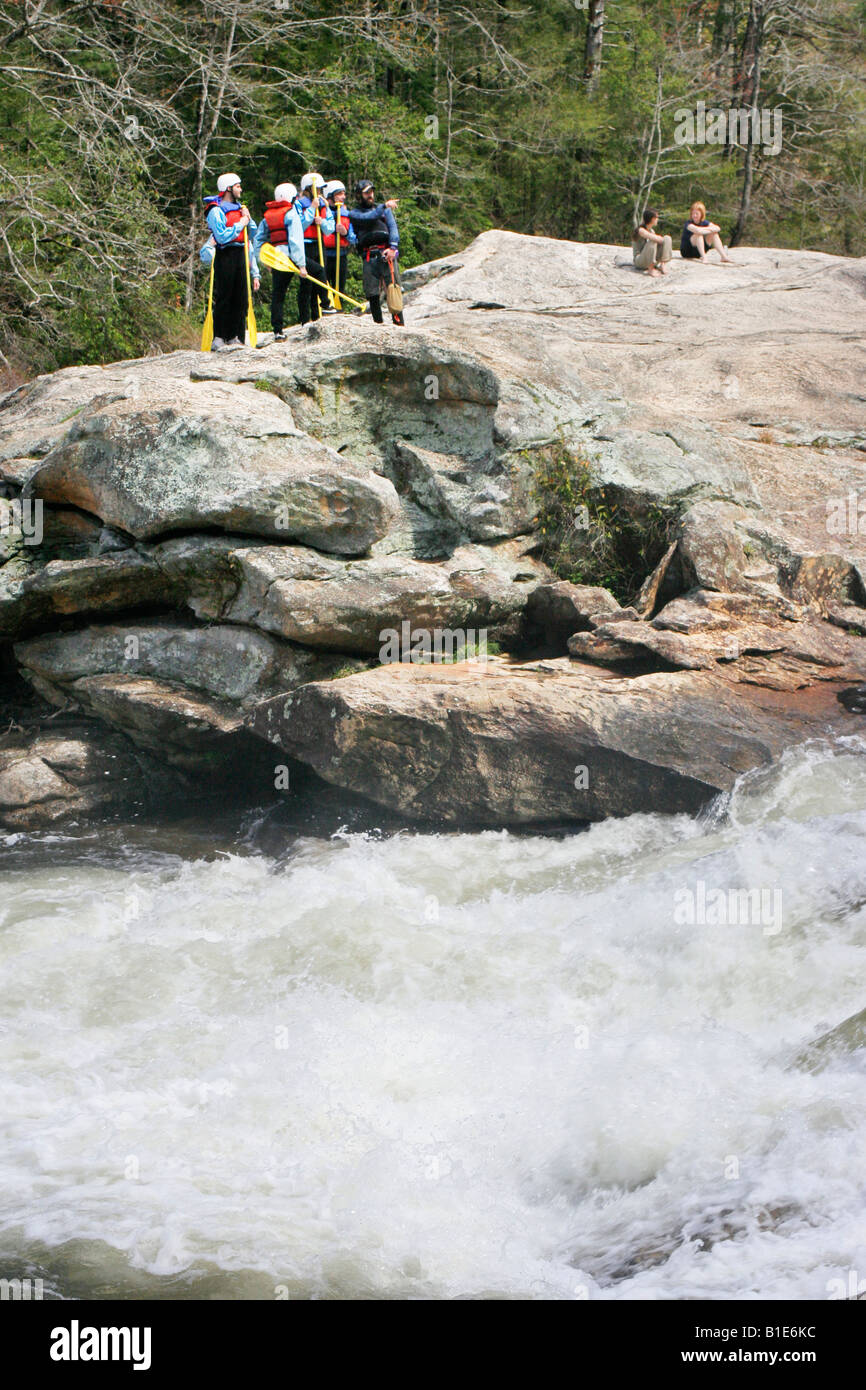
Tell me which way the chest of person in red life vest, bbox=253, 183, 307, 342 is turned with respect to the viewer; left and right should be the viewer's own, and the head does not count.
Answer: facing away from the viewer and to the right of the viewer

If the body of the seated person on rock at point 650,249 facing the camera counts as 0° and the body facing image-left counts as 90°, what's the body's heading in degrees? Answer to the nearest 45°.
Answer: approximately 315°

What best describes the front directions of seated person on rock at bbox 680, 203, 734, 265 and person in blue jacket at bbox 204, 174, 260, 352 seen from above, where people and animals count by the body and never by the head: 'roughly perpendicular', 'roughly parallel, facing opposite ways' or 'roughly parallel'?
roughly parallel

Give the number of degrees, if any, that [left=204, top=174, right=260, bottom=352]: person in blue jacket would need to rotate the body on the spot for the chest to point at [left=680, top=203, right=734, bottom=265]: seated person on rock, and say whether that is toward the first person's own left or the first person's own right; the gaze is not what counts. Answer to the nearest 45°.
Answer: approximately 90° to the first person's own left

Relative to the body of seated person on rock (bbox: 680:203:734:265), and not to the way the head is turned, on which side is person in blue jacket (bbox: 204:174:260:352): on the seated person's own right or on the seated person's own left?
on the seated person's own right

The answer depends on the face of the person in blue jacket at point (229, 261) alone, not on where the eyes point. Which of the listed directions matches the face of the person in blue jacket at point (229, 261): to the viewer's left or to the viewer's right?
to the viewer's right

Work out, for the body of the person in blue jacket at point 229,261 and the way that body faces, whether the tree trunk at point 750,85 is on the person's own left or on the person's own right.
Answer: on the person's own left

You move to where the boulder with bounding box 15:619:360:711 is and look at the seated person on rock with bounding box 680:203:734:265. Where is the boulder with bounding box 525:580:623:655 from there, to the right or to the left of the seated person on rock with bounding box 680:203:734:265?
right

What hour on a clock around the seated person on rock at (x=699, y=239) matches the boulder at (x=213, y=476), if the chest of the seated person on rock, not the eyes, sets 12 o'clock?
The boulder is roughly at 2 o'clock from the seated person on rock.

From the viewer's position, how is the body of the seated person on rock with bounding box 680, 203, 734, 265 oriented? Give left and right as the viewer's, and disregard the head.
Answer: facing the viewer and to the right of the viewer
